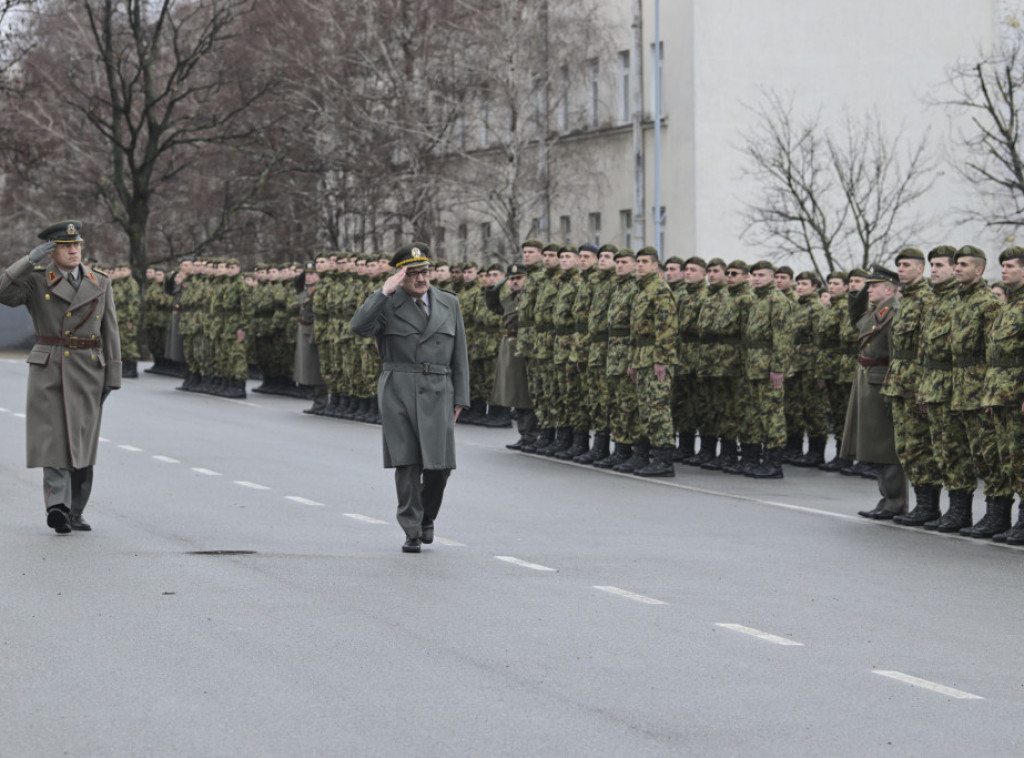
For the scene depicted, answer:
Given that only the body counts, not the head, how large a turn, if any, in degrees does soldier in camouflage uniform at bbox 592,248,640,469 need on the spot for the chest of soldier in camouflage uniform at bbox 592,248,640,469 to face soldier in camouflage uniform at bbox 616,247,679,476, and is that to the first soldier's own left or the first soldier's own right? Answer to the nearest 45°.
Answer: approximately 90° to the first soldier's own left

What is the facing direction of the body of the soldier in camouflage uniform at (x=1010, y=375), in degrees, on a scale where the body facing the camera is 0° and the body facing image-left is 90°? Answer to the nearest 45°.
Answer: approximately 45°

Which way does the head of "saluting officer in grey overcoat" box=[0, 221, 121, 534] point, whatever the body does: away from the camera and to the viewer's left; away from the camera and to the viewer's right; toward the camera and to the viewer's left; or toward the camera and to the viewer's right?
toward the camera and to the viewer's right

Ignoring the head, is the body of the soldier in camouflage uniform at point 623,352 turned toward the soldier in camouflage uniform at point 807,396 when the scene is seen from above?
no

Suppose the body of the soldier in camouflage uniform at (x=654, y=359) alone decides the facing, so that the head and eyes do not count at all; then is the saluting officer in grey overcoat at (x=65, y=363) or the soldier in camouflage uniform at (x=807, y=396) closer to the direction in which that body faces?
the saluting officer in grey overcoat

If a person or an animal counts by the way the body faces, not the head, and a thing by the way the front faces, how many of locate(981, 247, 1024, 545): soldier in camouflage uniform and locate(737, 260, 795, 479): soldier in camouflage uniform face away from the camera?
0

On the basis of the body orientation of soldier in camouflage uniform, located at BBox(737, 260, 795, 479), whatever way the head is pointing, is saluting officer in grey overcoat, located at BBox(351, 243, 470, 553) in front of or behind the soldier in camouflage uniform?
in front

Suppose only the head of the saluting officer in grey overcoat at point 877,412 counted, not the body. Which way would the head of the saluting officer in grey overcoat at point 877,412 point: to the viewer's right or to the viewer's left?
to the viewer's left

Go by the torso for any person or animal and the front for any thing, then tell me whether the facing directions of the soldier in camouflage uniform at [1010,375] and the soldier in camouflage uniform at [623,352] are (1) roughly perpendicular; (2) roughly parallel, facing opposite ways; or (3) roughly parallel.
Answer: roughly parallel

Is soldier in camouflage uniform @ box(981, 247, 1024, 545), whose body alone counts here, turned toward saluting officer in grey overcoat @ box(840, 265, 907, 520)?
no

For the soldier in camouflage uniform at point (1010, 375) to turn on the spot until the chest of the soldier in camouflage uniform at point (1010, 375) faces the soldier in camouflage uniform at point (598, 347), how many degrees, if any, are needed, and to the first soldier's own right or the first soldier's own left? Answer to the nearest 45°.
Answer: approximately 90° to the first soldier's own right

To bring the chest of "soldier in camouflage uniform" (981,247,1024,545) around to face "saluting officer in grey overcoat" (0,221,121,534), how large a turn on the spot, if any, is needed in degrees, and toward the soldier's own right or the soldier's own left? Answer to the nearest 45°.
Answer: approximately 45° to the soldier's own right

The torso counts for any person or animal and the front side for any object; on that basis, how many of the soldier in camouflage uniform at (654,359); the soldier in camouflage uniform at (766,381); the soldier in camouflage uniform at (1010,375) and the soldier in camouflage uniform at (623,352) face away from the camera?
0

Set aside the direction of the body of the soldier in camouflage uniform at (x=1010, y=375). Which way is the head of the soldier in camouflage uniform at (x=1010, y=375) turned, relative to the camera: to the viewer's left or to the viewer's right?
to the viewer's left

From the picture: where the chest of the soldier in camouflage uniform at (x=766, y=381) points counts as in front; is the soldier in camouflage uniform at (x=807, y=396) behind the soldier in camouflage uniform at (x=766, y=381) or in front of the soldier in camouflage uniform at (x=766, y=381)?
behind

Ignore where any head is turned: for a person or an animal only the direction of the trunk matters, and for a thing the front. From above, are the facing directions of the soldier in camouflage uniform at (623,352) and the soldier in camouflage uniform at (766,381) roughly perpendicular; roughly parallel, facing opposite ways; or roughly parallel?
roughly parallel
